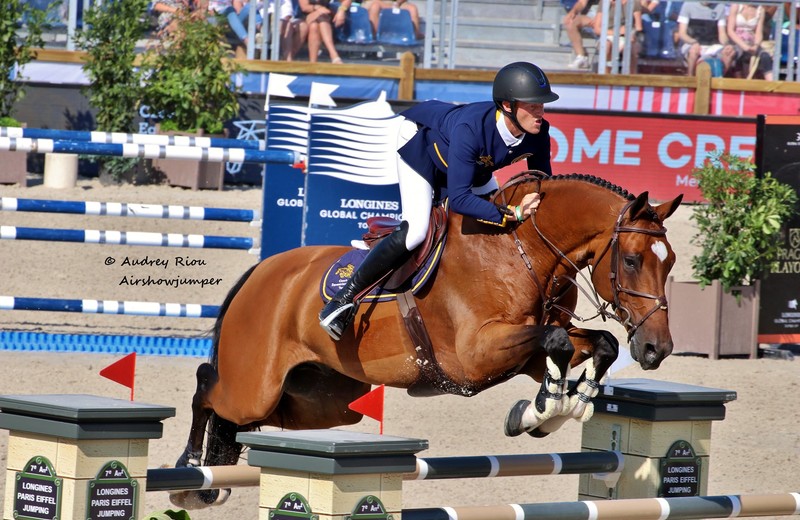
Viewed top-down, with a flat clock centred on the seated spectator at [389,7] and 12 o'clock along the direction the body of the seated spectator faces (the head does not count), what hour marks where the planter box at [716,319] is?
The planter box is roughly at 11 o'clock from the seated spectator.

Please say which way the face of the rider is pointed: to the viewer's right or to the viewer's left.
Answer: to the viewer's right

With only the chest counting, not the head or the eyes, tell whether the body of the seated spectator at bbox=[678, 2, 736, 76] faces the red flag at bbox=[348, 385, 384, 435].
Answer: yes

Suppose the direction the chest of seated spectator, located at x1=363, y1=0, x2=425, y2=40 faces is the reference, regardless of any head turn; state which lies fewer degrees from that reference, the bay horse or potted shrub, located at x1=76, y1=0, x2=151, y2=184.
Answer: the bay horse

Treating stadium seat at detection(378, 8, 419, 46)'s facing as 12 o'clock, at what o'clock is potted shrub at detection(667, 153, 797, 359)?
The potted shrub is roughly at 11 o'clock from the stadium seat.

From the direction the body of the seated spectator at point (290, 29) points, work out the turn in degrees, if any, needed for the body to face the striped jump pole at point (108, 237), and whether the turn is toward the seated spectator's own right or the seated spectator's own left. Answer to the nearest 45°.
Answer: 0° — they already face it
